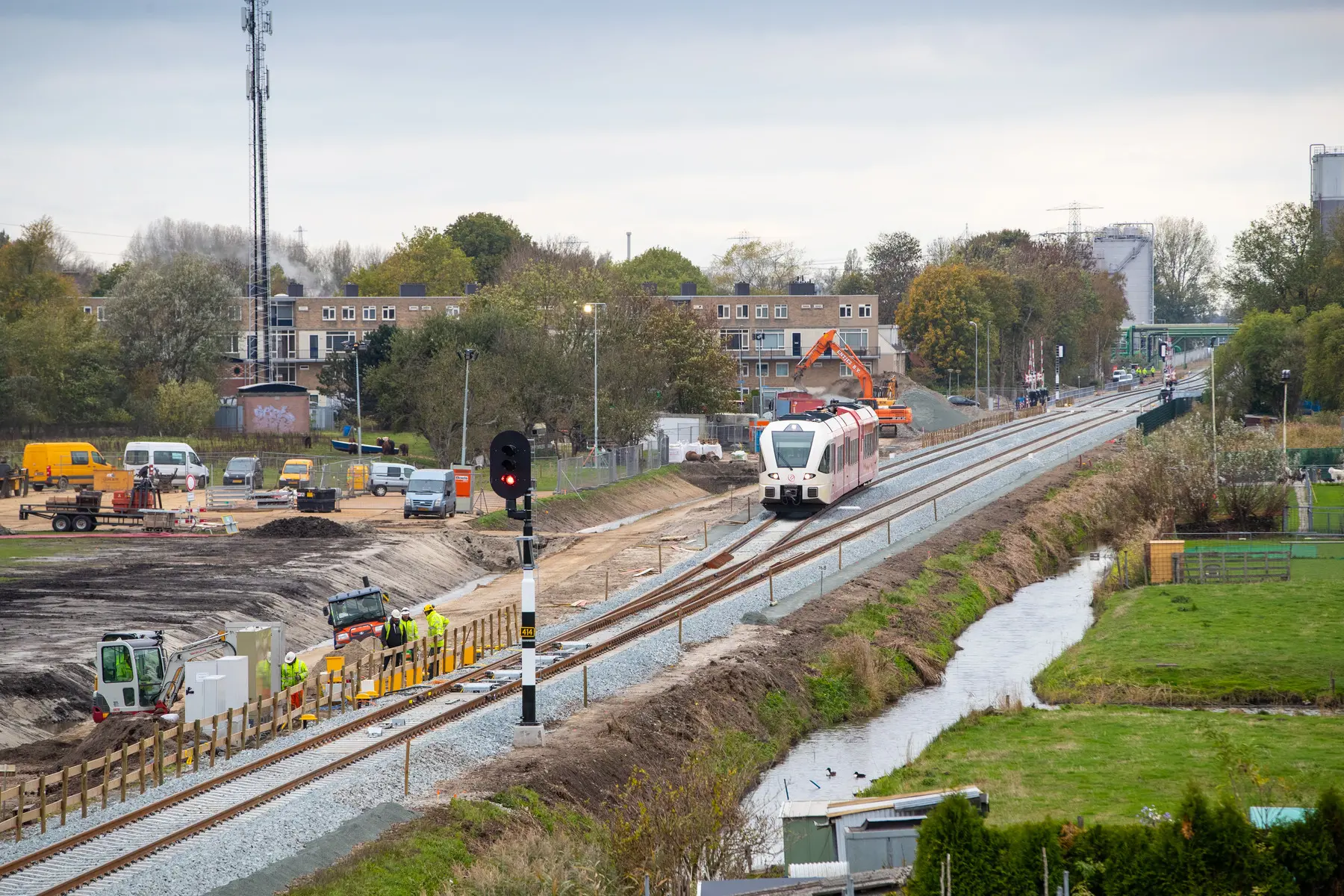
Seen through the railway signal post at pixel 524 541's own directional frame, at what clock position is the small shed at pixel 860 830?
The small shed is roughly at 11 o'clock from the railway signal post.

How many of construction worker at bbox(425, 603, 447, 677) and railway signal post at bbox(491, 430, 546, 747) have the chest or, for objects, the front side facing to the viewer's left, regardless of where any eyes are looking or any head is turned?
1

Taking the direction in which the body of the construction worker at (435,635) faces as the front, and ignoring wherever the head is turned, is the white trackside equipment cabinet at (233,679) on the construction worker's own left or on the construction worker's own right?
on the construction worker's own left

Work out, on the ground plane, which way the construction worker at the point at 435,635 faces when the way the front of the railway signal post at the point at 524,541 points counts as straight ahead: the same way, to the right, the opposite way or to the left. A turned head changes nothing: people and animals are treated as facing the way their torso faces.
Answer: to the right

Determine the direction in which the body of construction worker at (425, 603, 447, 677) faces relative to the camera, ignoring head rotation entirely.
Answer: to the viewer's left

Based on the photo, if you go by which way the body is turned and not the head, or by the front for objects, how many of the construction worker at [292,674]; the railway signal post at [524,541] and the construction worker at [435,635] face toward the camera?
2

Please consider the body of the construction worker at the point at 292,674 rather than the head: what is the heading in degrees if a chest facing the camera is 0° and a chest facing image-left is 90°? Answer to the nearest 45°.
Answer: approximately 0°

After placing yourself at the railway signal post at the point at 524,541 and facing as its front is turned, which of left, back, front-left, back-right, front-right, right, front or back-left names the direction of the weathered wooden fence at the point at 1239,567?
back-left

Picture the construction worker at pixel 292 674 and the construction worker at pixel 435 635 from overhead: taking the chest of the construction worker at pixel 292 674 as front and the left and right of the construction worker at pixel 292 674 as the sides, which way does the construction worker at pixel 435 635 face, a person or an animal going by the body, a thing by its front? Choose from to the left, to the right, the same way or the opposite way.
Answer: to the right
